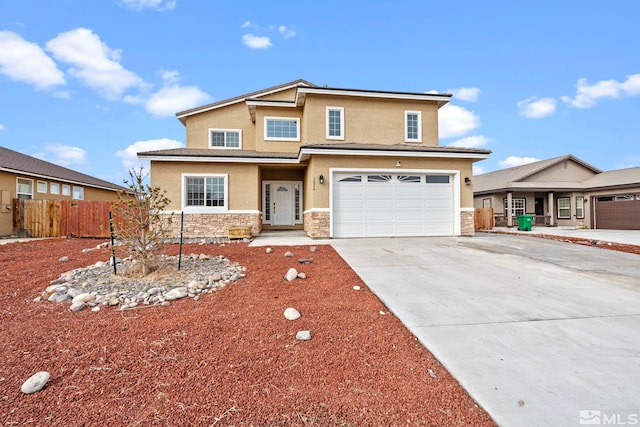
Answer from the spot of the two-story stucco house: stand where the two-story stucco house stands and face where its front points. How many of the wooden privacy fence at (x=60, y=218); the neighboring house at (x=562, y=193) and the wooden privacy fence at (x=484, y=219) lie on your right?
1

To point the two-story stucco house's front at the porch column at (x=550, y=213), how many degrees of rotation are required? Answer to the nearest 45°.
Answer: approximately 135° to its left

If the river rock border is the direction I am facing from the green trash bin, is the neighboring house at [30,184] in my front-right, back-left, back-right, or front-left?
front-right

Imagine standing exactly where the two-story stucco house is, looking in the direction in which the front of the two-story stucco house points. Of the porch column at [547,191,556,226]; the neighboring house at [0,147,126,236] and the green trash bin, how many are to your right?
1

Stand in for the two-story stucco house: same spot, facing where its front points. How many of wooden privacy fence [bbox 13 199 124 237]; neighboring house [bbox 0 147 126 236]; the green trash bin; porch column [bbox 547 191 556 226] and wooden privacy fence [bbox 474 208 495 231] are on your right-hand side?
2

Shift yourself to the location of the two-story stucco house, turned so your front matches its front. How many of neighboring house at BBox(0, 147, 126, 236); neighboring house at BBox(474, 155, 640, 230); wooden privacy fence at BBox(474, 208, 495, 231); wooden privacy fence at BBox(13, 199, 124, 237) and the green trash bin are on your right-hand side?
2

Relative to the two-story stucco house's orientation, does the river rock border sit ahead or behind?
ahead

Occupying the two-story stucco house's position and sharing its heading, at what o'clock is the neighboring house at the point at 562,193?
The neighboring house is roughly at 8 o'clock from the two-story stucco house.

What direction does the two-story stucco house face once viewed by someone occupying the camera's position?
facing the viewer

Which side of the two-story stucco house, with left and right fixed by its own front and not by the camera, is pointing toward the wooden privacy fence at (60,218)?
right

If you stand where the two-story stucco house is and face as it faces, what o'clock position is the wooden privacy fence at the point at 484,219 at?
The wooden privacy fence is roughly at 8 o'clock from the two-story stucco house.

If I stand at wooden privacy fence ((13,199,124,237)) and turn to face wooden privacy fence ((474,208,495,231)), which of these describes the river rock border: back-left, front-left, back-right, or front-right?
front-right

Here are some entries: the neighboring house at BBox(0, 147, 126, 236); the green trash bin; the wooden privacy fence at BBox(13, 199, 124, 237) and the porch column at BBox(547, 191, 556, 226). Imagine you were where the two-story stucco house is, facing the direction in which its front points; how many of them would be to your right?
2
